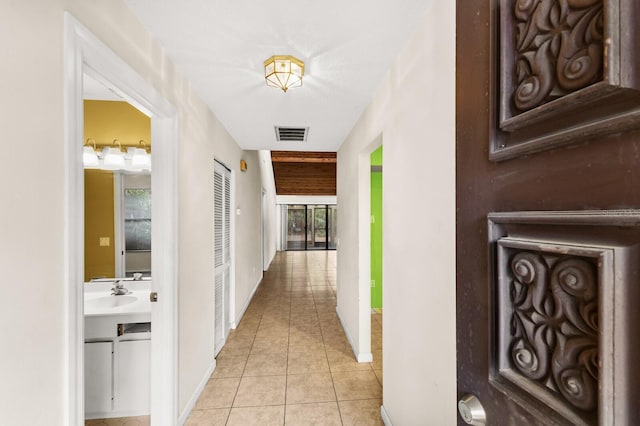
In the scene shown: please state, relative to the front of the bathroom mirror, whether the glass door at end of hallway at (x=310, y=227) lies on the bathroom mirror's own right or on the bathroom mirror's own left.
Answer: on the bathroom mirror's own left

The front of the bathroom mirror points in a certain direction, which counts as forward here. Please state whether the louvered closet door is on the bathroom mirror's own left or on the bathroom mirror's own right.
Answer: on the bathroom mirror's own left

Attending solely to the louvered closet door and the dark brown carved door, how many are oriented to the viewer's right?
1

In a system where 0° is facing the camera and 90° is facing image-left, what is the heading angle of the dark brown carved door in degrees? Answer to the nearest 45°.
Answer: approximately 45°

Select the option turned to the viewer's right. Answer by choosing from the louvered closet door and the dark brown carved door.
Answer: the louvered closet door

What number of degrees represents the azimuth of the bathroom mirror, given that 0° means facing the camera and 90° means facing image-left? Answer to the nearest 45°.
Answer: approximately 315°

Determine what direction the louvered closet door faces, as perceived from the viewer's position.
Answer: facing to the right of the viewer
